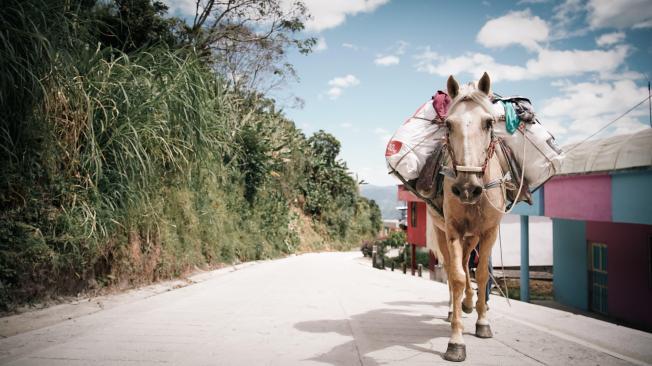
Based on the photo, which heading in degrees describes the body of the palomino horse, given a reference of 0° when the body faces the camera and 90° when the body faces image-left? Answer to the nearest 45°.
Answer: approximately 0°

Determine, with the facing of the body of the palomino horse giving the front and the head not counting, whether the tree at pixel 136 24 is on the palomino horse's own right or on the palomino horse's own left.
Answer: on the palomino horse's own right
